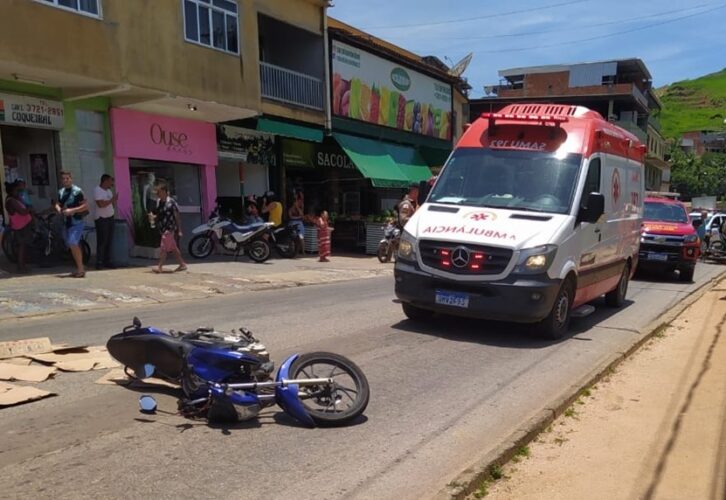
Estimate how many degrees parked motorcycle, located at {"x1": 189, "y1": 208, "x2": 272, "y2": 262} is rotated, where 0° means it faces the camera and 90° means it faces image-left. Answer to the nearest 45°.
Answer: approximately 90°

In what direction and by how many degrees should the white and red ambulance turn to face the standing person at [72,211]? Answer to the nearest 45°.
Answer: approximately 45° to its right

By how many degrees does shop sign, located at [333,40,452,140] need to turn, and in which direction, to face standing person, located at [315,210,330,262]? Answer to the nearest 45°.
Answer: approximately 45° to its right

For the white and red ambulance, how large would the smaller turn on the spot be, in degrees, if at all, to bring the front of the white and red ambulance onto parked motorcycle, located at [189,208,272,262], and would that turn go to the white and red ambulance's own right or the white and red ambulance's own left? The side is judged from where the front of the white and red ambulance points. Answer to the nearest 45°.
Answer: approximately 90° to the white and red ambulance's own right

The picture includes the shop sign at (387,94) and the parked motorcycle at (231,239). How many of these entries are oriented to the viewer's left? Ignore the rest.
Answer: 1

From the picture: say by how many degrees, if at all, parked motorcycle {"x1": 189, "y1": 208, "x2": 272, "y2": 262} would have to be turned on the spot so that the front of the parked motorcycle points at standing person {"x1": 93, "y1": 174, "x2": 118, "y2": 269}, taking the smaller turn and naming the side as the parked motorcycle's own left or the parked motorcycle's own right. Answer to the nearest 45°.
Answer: approximately 45° to the parked motorcycle's own left

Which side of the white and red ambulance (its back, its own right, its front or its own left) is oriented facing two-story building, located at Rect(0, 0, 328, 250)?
right

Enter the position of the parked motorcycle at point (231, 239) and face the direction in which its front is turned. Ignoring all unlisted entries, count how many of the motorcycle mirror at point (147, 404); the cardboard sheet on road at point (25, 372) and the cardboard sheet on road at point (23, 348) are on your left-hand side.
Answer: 3

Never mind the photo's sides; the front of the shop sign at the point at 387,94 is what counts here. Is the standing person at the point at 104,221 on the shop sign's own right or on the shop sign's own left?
on the shop sign's own right

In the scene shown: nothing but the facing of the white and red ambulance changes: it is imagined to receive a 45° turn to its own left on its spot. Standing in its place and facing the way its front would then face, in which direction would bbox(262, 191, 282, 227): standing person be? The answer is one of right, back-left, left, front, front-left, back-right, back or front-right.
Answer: back-right

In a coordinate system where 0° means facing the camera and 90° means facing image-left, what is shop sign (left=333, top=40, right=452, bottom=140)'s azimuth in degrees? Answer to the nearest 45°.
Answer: approximately 315°

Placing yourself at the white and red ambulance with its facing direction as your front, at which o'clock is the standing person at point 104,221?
The standing person is roughly at 2 o'clock from the white and red ambulance.

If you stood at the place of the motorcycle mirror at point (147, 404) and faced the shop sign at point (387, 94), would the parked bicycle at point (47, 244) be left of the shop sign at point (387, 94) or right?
left
